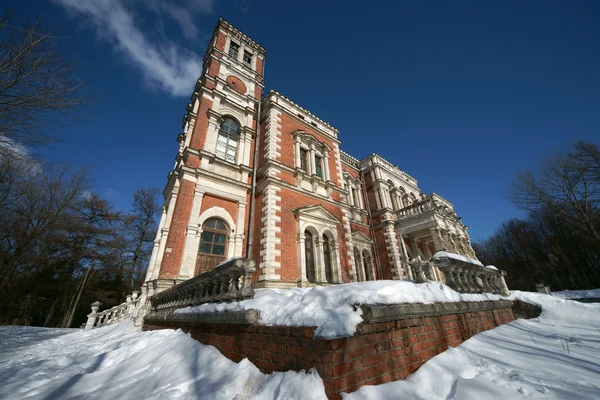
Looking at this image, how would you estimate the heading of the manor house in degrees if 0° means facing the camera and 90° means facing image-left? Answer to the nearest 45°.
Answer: approximately 315°
